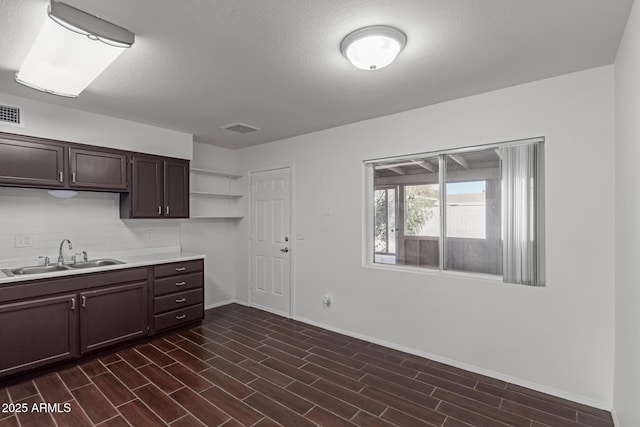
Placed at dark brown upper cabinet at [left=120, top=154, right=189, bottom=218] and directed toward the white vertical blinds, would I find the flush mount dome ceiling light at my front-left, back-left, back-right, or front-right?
front-right

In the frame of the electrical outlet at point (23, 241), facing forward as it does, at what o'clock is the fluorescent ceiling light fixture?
The fluorescent ceiling light fixture is roughly at 12 o'clock from the electrical outlet.

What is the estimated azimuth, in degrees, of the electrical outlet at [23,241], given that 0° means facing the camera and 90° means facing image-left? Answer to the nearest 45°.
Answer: approximately 0°

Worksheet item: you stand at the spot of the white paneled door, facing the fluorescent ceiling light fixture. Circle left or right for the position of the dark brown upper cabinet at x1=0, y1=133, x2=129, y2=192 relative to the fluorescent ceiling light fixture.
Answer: right

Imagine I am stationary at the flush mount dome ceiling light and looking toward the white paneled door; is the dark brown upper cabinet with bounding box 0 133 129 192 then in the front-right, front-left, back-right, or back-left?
front-left

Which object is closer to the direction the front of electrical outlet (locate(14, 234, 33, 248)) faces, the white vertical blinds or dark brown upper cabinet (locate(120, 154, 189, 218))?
the white vertical blinds

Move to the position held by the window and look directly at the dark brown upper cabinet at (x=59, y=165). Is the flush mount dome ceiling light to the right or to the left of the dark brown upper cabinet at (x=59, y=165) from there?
left

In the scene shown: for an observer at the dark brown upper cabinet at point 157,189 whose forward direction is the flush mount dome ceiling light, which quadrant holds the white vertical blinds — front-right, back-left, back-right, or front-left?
front-left

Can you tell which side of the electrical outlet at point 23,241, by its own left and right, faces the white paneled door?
left

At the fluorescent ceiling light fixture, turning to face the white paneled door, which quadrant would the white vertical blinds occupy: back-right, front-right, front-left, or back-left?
front-right

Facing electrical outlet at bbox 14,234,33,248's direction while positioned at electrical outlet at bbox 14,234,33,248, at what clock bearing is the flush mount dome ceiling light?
The flush mount dome ceiling light is roughly at 11 o'clock from the electrical outlet.
